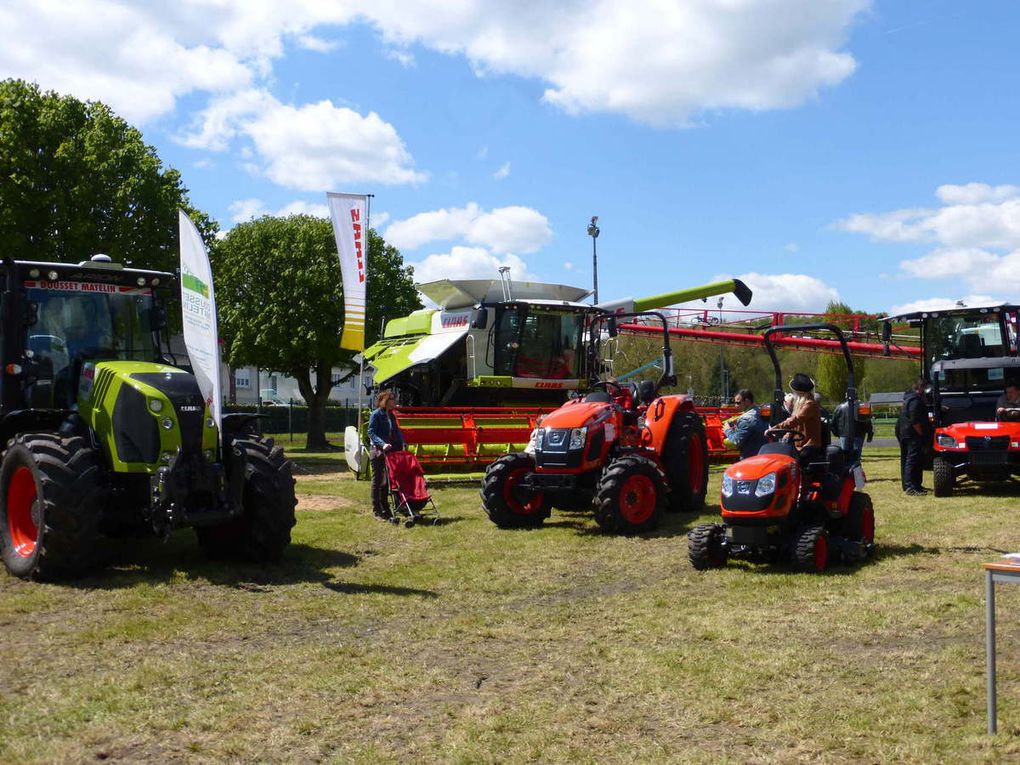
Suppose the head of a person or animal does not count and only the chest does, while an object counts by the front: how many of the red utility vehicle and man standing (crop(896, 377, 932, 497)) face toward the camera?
1

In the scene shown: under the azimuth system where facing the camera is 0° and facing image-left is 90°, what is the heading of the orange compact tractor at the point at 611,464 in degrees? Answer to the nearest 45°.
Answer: approximately 45°

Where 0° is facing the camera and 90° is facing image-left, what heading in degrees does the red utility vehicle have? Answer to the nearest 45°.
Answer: approximately 0°

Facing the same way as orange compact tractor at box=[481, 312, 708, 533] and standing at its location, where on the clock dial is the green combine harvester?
The green combine harvester is roughly at 4 o'clock from the orange compact tractor.

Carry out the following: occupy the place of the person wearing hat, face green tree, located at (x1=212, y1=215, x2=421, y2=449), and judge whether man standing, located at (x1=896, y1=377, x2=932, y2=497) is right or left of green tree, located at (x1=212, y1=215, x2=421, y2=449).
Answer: right

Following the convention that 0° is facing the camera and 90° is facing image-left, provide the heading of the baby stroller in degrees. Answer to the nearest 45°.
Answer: approximately 315°

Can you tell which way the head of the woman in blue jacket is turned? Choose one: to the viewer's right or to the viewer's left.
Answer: to the viewer's right

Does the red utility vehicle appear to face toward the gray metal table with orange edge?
yes

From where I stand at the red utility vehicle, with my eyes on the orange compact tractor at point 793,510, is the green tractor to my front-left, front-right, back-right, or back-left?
front-right

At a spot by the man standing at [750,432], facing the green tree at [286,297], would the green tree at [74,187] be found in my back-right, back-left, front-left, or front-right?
front-left
